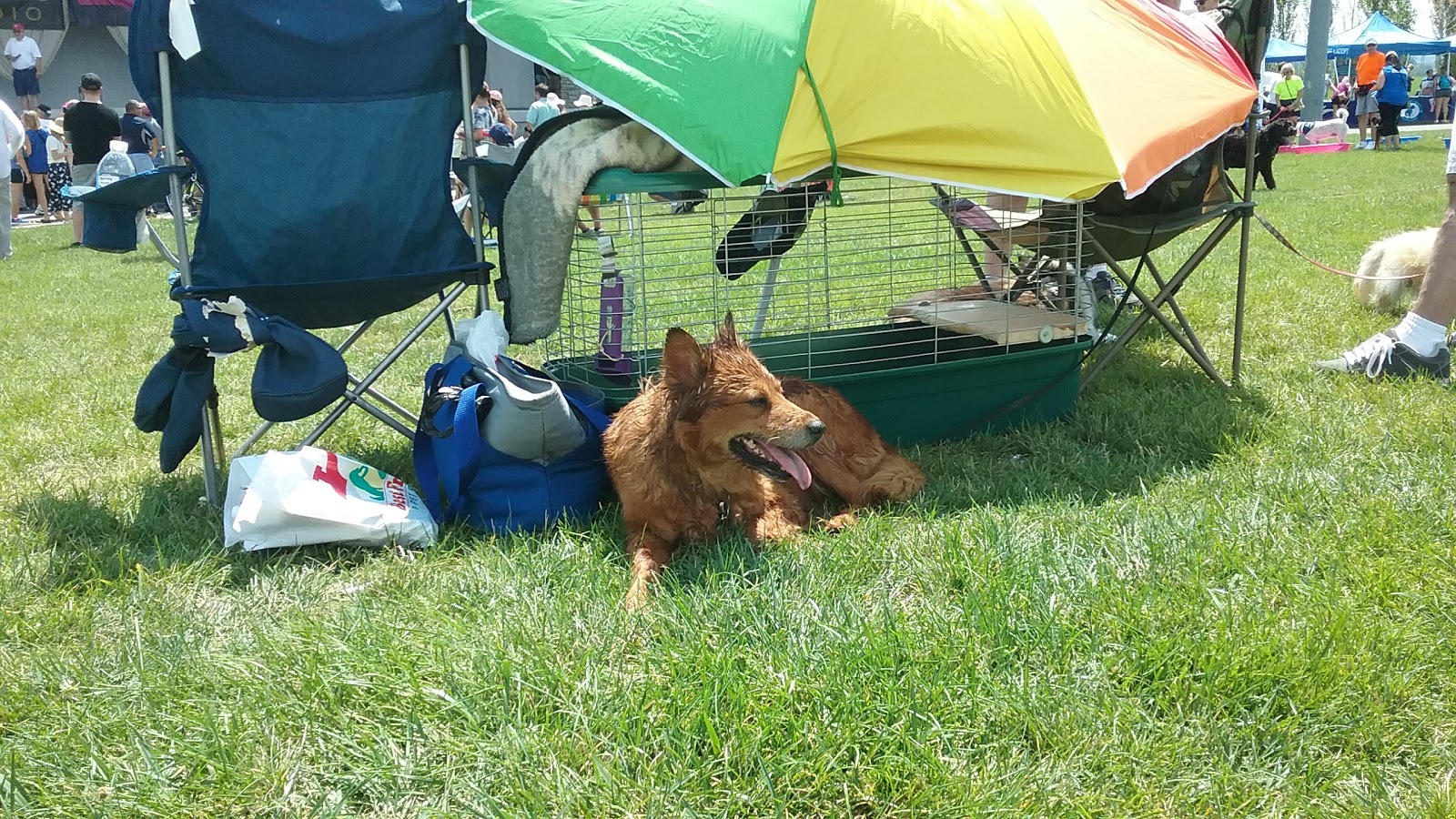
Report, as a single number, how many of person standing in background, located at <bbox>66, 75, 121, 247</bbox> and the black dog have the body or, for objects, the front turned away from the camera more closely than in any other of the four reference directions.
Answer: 1

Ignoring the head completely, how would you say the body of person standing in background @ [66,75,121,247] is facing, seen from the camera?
away from the camera

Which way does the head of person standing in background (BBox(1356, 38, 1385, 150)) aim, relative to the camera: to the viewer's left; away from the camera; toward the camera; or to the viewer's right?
toward the camera

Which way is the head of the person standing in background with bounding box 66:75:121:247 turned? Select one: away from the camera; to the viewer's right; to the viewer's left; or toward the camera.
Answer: away from the camera

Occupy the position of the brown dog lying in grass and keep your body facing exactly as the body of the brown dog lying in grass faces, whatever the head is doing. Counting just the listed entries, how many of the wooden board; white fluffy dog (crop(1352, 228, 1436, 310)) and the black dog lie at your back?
3

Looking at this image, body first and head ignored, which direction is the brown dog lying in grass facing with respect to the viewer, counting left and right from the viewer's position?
facing the viewer and to the left of the viewer

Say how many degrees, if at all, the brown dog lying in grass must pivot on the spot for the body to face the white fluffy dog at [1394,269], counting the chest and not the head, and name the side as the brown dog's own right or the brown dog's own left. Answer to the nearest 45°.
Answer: approximately 180°

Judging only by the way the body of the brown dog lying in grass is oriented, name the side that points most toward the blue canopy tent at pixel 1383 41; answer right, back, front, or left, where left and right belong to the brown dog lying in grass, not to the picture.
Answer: back
